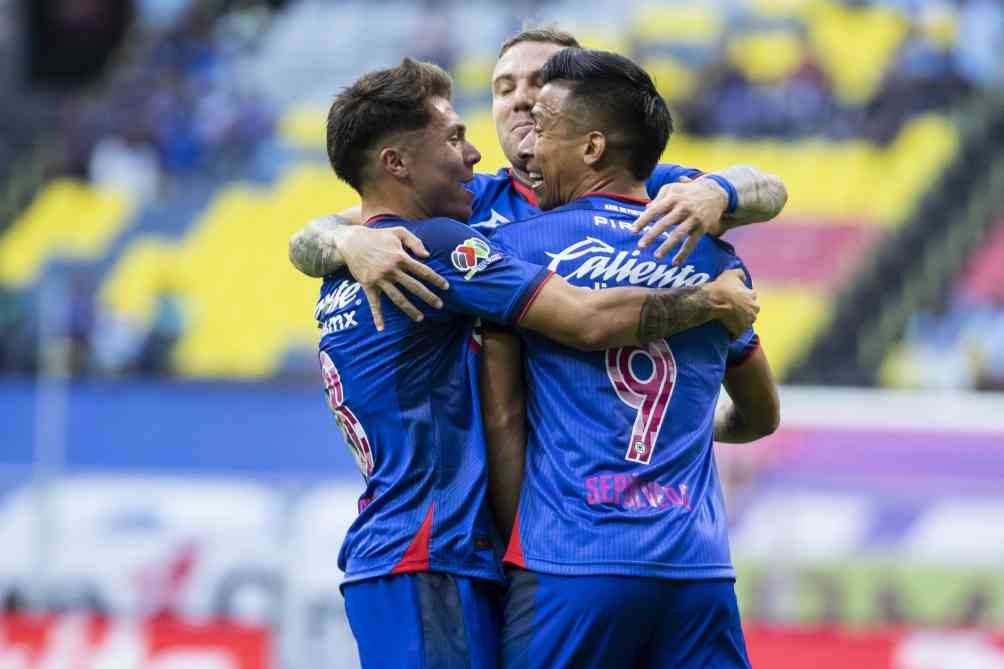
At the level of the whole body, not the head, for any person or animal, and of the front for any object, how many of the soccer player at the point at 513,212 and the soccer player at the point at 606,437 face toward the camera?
1

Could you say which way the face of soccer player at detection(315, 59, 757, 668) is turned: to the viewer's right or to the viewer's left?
to the viewer's right

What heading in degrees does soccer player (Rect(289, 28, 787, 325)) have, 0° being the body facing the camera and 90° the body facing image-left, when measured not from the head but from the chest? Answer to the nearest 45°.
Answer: approximately 0°

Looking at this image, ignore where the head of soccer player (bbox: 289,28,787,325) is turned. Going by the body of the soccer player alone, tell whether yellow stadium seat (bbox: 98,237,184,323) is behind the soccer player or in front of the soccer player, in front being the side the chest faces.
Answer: behind

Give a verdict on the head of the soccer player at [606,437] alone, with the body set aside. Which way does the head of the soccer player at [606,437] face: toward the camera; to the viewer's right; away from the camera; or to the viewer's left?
to the viewer's left

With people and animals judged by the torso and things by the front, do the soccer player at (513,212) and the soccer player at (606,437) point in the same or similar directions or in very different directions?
very different directions

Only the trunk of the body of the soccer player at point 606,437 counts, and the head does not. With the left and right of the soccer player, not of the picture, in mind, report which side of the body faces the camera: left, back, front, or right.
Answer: back

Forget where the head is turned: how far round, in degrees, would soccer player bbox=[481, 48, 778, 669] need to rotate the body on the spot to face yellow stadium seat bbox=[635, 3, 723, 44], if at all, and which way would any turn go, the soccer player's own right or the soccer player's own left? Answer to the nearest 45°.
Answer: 0° — they already face it
